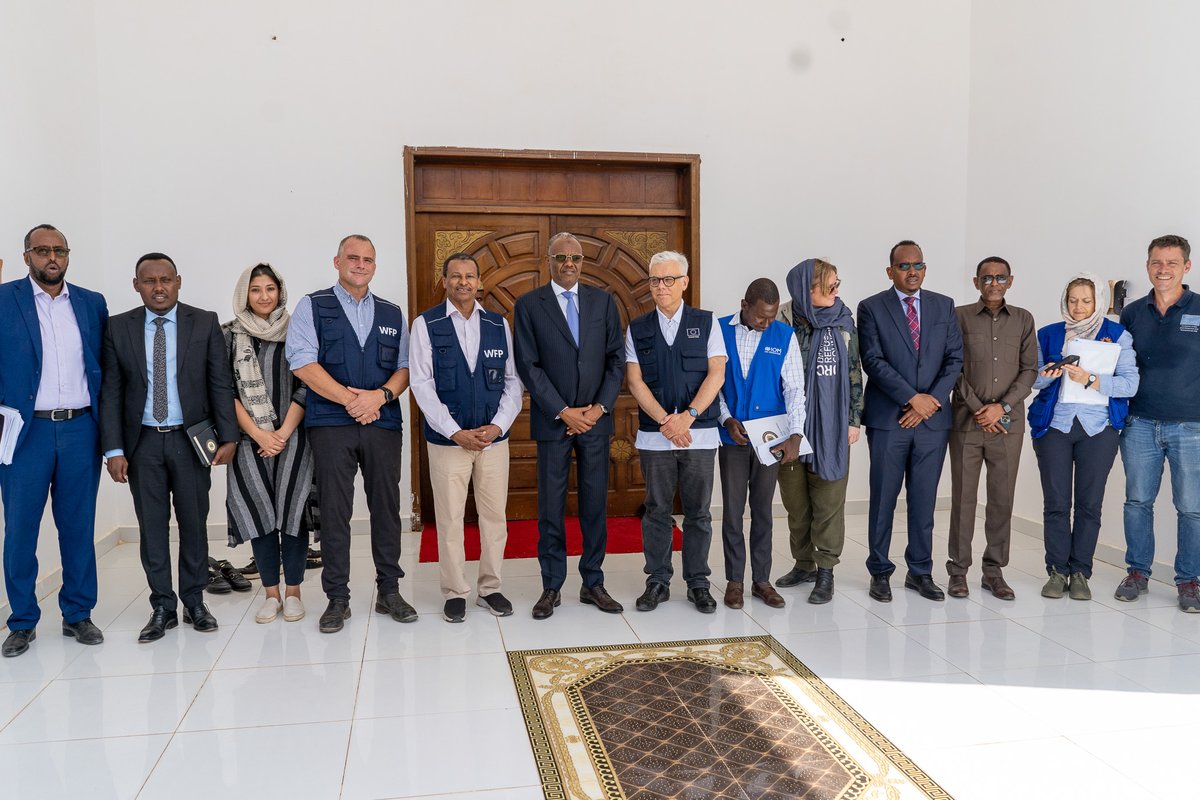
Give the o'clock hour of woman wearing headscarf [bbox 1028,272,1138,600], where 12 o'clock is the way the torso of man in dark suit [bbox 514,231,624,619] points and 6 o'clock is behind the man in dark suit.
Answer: The woman wearing headscarf is roughly at 9 o'clock from the man in dark suit.

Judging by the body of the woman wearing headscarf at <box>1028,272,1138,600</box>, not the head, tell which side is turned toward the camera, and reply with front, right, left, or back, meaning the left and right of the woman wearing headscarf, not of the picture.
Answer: front

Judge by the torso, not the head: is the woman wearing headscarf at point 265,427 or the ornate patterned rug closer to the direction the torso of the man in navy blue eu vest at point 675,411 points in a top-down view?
the ornate patterned rug

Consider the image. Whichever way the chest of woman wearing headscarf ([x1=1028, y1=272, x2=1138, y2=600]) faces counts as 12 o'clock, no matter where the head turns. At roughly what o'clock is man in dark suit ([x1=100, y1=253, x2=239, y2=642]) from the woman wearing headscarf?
The man in dark suit is roughly at 2 o'clock from the woman wearing headscarf.

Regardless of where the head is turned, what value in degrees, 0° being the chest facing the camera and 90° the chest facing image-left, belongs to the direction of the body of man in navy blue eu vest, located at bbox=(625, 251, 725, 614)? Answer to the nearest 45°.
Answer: approximately 0°

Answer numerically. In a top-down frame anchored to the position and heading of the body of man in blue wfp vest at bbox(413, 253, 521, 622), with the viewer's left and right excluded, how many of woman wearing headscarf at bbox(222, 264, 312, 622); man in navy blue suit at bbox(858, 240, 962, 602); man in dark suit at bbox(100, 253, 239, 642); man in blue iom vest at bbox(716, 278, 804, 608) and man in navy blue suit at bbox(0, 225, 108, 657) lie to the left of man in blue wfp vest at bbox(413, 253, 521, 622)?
2

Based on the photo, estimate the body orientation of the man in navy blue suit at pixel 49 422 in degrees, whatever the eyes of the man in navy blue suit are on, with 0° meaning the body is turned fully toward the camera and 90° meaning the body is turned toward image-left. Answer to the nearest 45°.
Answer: approximately 0°

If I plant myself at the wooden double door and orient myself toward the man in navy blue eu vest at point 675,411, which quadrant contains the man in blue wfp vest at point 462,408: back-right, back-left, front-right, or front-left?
front-right

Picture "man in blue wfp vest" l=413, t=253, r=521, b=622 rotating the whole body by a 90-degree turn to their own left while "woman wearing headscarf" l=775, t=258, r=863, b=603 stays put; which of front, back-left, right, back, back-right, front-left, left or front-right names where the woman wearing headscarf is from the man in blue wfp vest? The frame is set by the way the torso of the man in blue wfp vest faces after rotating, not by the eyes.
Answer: front

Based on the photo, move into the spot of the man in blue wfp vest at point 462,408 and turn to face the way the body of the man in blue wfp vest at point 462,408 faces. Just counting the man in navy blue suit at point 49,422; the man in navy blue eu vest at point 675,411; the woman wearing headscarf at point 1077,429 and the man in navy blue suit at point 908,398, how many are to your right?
1

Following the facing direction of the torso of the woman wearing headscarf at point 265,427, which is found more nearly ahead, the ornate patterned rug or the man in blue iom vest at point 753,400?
the ornate patterned rug

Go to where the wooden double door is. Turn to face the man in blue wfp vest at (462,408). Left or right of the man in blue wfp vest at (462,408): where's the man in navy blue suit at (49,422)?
right

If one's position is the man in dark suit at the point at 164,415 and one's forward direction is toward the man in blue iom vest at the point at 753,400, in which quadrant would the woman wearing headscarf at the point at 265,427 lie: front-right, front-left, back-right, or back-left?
front-left

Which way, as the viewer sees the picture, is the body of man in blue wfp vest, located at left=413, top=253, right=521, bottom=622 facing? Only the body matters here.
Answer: toward the camera
